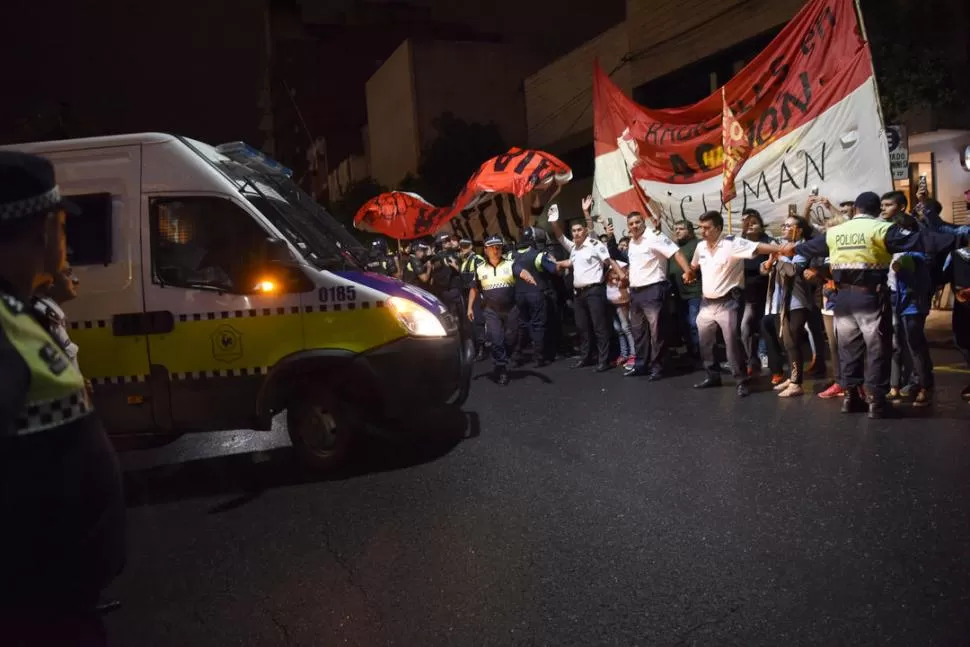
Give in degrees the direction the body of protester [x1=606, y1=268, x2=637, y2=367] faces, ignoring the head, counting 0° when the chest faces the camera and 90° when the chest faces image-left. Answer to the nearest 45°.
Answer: approximately 45°

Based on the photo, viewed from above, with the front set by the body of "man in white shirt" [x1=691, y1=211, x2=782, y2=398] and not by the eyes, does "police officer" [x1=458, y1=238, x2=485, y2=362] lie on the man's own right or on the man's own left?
on the man's own right

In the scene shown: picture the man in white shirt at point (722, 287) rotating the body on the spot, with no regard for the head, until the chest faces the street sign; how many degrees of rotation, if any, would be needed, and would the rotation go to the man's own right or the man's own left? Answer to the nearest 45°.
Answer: approximately 180°

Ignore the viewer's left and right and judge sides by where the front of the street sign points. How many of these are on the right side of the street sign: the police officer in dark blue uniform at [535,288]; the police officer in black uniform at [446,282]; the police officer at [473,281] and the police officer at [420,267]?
4

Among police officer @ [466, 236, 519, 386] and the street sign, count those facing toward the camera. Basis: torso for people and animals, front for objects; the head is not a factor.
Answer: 2

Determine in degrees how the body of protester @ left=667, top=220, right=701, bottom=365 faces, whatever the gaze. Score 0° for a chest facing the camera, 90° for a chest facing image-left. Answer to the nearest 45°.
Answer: approximately 45°

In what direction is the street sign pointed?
toward the camera

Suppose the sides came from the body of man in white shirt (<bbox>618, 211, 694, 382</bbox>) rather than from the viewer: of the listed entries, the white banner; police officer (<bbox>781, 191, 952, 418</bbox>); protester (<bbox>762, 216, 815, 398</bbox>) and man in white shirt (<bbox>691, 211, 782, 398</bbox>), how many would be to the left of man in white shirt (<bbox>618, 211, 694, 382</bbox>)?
4

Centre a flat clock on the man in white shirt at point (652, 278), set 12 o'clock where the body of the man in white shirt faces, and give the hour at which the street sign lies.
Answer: The street sign is roughly at 7 o'clock from the man in white shirt.

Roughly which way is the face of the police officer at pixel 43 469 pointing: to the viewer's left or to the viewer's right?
to the viewer's right

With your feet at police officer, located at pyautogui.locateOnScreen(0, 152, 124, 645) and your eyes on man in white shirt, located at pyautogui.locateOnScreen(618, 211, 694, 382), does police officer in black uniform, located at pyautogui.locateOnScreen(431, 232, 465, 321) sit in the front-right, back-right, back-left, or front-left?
front-left

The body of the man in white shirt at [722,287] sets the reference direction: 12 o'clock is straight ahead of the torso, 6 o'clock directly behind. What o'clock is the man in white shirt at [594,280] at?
the man in white shirt at [594,280] is roughly at 3 o'clock from the man in white shirt at [722,287].

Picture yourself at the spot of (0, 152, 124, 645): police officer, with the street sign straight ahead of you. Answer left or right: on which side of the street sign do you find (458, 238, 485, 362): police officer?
left
